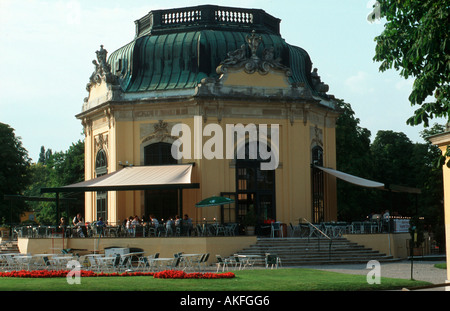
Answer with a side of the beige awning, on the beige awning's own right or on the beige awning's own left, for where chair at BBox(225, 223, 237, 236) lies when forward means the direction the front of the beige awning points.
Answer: on the beige awning's own left

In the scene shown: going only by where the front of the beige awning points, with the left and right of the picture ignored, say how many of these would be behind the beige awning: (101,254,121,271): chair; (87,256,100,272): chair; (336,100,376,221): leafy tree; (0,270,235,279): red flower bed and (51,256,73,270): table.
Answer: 1

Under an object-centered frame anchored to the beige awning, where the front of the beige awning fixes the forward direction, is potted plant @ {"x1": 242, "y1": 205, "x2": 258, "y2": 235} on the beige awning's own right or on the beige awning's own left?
on the beige awning's own left

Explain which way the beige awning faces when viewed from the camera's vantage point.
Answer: facing the viewer and to the left of the viewer

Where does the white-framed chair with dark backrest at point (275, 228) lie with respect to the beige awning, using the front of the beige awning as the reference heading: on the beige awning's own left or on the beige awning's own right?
on the beige awning's own left

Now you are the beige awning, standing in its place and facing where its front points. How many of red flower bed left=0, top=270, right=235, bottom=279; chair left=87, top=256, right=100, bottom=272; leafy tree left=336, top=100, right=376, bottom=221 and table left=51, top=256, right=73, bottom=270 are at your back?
1

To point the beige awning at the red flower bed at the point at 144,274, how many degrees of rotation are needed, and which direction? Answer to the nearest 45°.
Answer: approximately 45° to its left

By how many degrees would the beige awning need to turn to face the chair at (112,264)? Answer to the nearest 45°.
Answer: approximately 45° to its left

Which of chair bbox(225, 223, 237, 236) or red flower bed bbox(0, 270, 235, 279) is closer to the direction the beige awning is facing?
the red flower bed

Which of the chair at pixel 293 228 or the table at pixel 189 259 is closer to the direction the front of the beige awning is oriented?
the table

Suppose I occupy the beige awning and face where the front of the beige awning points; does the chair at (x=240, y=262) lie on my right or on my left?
on my left

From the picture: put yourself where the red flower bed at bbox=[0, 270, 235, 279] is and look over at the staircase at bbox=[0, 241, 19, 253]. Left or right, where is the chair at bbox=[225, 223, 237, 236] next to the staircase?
right

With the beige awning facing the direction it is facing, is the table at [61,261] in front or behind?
in front

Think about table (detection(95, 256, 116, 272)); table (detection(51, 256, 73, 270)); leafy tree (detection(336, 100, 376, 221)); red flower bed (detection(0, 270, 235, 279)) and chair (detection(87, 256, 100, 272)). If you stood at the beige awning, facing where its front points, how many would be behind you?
1

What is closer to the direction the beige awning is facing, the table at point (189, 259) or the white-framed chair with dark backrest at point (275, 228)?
the table

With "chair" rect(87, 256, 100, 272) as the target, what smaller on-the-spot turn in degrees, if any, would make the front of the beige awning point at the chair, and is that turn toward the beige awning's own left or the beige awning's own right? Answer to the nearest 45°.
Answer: approximately 45° to the beige awning's own left

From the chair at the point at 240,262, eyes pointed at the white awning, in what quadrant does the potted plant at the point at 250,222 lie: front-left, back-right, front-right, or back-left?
front-left

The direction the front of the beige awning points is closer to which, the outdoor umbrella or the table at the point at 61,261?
the table
